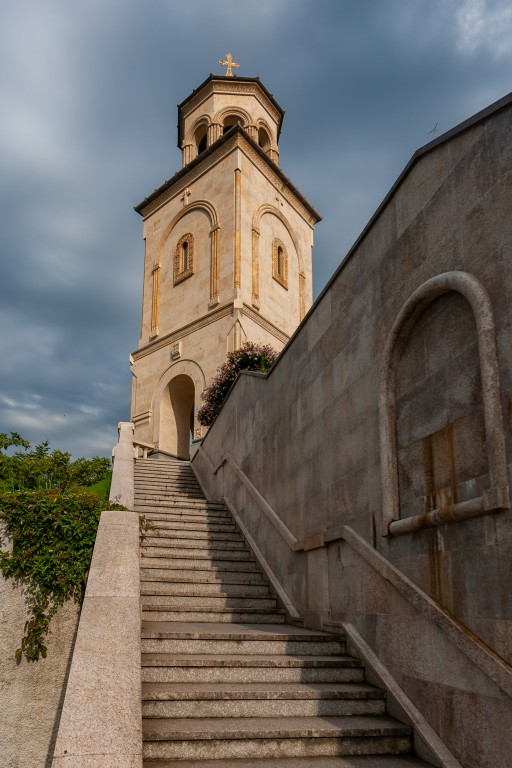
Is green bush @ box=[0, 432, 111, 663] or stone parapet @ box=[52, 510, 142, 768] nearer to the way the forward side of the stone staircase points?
the stone parapet

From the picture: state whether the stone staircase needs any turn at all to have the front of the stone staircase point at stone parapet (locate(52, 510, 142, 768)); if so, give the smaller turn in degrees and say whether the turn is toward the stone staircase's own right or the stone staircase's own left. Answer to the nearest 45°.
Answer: approximately 45° to the stone staircase's own right

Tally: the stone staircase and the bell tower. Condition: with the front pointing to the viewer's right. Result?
0

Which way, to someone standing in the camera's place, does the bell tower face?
facing the viewer and to the left of the viewer

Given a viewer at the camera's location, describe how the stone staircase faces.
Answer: facing the viewer

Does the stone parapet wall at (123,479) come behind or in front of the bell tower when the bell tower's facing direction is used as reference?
in front

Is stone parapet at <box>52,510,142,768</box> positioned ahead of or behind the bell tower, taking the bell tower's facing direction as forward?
ahead

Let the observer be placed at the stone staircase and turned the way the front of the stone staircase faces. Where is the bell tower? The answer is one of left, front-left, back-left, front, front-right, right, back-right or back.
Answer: back

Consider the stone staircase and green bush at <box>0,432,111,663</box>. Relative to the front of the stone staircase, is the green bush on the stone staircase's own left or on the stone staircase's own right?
on the stone staircase's own right
